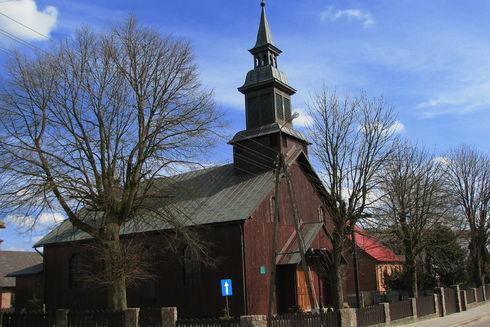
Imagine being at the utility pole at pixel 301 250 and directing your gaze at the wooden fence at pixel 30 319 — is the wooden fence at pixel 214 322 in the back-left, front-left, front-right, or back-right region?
front-left

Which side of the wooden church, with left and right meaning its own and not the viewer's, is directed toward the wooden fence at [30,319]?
right

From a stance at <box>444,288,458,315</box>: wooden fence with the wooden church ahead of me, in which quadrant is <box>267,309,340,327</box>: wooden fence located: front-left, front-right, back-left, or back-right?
front-left

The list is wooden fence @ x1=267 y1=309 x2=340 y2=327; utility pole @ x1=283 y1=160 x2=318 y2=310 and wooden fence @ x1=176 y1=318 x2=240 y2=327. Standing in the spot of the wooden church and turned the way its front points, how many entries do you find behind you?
0

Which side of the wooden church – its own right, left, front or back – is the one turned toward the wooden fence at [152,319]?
right

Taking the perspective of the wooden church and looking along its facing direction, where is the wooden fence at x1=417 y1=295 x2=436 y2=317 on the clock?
The wooden fence is roughly at 11 o'clock from the wooden church.

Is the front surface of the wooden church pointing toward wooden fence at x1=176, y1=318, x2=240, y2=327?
no

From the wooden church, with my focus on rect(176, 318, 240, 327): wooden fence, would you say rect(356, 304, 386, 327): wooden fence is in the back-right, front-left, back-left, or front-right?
front-left

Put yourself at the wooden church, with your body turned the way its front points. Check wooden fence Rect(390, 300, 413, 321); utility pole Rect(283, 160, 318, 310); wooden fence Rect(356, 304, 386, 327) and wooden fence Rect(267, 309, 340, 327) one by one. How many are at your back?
0

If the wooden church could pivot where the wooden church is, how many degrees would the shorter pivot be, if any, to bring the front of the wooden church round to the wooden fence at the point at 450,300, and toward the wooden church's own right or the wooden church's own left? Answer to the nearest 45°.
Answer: approximately 45° to the wooden church's own left

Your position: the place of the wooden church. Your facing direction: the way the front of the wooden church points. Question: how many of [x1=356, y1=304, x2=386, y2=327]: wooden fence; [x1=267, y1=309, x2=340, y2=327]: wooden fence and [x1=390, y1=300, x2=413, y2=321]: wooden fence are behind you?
0

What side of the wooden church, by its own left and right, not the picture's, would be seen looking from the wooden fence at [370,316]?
front

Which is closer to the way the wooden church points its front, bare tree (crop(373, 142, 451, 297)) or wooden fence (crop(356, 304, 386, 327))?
the wooden fence

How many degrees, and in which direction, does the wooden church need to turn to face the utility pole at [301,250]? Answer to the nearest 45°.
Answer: approximately 45° to its right
